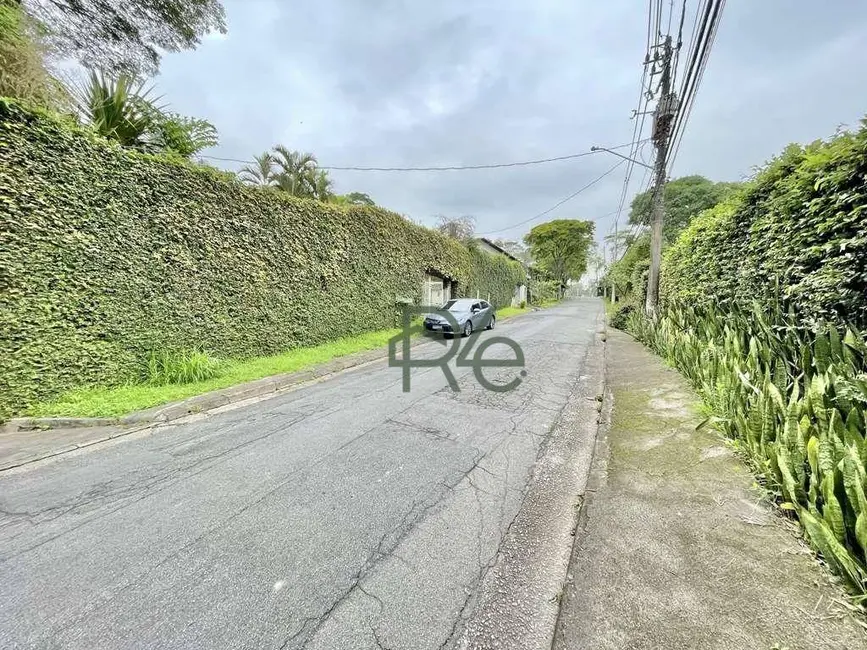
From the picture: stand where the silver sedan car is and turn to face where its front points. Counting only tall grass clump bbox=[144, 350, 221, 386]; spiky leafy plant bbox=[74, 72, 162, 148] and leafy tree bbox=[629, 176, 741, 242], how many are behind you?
1

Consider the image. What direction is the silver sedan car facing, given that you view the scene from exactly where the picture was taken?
facing the viewer and to the left of the viewer

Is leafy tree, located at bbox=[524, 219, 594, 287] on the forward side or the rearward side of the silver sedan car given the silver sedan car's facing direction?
on the rearward side

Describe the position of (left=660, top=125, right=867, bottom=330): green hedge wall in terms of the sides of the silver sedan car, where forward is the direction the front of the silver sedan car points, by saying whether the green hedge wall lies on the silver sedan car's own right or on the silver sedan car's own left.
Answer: on the silver sedan car's own left

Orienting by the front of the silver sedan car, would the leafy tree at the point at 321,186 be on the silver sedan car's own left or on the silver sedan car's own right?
on the silver sedan car's own right

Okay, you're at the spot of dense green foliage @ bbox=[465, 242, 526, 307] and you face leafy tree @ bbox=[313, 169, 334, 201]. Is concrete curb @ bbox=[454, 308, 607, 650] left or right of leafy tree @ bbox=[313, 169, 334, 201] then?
left

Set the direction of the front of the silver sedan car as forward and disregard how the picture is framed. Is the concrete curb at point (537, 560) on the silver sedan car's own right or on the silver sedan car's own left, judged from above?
on the silver sedan car's own left

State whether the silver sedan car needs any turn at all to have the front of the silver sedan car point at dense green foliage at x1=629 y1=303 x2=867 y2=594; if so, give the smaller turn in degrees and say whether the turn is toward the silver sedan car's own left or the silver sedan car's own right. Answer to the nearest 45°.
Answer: approximately 45° to the silver sedan car's own left

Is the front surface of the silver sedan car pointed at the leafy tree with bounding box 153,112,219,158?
yes

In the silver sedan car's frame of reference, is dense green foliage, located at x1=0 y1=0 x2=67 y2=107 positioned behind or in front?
in front

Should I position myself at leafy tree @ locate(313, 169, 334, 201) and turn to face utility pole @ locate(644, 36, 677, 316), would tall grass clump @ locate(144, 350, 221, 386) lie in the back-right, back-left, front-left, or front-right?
front-right

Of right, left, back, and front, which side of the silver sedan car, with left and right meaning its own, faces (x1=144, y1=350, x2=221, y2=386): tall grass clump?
front

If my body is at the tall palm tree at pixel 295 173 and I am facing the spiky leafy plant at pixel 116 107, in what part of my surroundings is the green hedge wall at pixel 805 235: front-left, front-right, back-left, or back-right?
front-left

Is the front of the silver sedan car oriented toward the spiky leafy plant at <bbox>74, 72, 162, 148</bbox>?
yes
